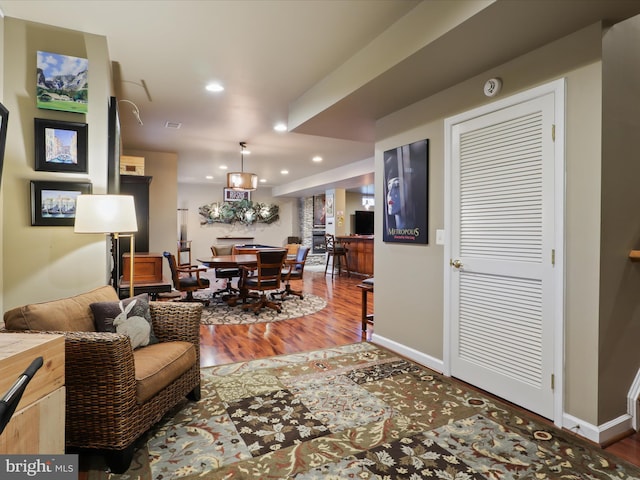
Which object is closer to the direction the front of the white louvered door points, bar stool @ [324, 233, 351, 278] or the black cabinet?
the black cabinet

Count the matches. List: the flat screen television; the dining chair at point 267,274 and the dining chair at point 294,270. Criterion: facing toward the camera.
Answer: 1

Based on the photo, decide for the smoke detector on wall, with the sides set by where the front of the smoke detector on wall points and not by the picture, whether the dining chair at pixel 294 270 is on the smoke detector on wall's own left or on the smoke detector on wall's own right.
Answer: on the smoke detector on wall's own right

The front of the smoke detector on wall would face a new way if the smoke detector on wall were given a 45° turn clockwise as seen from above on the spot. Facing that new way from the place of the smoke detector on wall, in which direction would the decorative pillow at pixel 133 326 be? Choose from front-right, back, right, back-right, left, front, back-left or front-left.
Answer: front-left

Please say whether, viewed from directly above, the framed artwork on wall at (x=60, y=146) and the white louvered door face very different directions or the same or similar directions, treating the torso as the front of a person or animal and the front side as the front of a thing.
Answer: very different directions

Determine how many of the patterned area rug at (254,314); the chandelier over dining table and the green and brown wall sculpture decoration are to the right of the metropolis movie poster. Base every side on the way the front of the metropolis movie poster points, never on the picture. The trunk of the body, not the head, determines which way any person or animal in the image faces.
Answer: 3

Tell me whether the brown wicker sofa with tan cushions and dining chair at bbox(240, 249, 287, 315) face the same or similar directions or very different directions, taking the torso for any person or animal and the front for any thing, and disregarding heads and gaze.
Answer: very different directions

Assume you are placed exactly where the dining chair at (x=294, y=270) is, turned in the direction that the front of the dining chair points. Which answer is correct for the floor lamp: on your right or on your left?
on your left

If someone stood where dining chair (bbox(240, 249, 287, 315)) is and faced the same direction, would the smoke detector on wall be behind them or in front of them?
behind

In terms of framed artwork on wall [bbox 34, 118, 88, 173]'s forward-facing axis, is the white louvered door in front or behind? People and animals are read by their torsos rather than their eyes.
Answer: in front

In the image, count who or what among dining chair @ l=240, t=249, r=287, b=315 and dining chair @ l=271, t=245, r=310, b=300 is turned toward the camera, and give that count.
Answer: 0

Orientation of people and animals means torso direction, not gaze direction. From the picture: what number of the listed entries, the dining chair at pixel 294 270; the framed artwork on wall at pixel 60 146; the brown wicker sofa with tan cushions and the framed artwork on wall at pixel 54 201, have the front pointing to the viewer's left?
1
